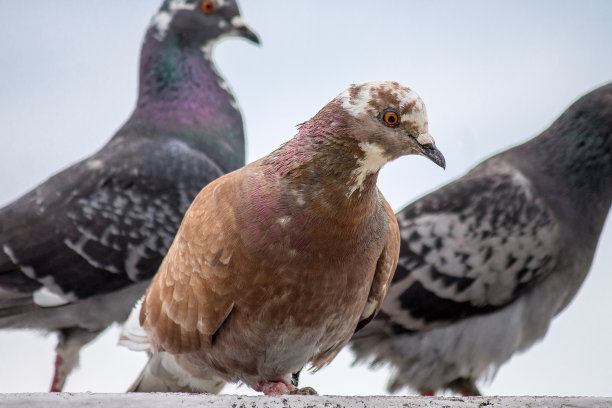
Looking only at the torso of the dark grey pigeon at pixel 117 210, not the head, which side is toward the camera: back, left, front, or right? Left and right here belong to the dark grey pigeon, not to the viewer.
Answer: right

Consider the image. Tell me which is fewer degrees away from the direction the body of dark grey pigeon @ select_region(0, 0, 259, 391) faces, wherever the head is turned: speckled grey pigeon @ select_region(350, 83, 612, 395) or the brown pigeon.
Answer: the speckled grey pigeon

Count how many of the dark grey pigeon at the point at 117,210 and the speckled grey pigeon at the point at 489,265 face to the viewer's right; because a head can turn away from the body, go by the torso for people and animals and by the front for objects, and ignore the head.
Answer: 2

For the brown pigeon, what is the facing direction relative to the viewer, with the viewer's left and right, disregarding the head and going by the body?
facing the viewer and to the right of the viewer

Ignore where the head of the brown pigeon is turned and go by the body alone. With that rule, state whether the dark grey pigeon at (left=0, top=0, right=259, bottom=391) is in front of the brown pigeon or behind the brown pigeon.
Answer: behind

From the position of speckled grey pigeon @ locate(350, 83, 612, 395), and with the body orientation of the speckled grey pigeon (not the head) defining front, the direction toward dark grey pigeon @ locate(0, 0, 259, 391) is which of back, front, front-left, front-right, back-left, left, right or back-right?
back

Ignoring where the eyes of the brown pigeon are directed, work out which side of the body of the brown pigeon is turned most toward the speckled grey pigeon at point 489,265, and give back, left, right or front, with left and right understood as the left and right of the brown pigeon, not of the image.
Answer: left

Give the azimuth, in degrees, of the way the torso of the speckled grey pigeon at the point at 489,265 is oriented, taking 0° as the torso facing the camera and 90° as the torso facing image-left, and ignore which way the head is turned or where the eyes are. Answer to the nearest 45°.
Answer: approximately 270°
